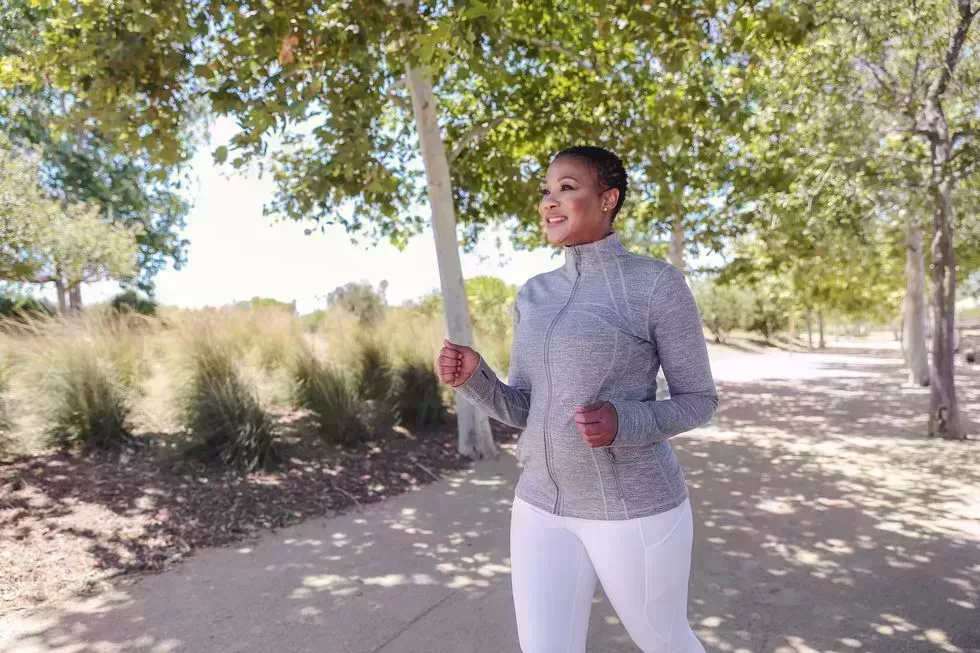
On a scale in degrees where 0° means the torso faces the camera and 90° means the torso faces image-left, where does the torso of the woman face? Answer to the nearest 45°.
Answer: approximately 45°

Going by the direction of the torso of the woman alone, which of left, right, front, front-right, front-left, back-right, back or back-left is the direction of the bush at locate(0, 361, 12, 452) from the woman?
right

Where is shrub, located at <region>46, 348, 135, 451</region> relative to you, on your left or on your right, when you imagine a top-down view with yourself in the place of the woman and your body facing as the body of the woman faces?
on your right

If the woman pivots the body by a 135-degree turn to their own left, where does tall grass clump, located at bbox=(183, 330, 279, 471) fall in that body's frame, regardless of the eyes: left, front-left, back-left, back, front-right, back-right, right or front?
back-left

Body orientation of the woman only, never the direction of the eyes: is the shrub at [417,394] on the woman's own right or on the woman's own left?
on the woman's own right

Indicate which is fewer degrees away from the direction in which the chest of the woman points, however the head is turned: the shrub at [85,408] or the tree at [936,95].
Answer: the shrub

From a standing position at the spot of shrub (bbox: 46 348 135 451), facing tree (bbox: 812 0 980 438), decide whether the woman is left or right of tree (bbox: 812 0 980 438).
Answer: right

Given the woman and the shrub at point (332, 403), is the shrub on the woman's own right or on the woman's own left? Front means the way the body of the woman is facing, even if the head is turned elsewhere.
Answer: on the woman's own right

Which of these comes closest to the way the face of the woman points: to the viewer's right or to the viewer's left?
to the viewer's left

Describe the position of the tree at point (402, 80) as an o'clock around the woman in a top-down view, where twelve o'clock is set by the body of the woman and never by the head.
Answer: The tree is roughly at 4 o'clock from the woman.

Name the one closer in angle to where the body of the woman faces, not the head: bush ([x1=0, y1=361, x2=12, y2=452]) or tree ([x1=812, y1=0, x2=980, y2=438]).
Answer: the bush

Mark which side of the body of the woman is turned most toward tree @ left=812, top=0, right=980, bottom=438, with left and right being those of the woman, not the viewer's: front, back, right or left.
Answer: back
